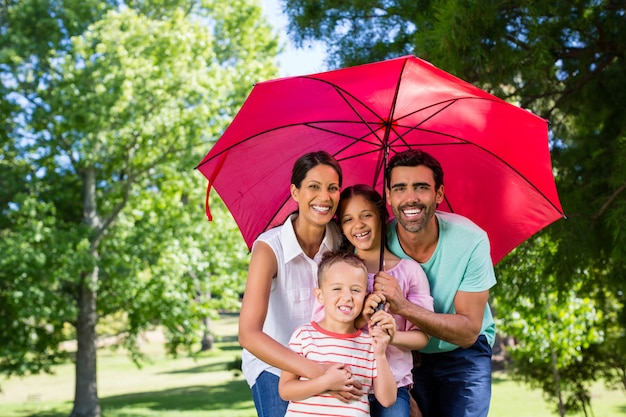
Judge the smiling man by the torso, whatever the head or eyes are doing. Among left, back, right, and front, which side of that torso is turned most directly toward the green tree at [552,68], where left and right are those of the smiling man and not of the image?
back

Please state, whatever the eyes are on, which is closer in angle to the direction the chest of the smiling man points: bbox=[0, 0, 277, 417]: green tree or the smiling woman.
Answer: the smiling woman

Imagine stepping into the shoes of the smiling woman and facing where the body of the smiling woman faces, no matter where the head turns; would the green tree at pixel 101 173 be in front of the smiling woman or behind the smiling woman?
behind

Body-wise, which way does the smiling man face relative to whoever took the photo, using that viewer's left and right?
facing the viewer and to the left of the viewer

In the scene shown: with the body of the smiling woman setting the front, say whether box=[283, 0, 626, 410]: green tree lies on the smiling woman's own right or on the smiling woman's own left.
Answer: on the smiling woman's own left

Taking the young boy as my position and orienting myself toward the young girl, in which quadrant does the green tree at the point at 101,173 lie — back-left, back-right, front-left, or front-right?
front-left

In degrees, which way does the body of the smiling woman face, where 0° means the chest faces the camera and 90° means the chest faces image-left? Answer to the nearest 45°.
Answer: approximately 315°

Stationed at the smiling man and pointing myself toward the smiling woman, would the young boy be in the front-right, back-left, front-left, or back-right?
front-left

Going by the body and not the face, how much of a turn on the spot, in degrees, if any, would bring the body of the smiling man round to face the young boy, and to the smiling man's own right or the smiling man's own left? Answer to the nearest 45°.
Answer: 0° — they already face them

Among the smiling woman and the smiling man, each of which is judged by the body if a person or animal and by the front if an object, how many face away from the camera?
0
